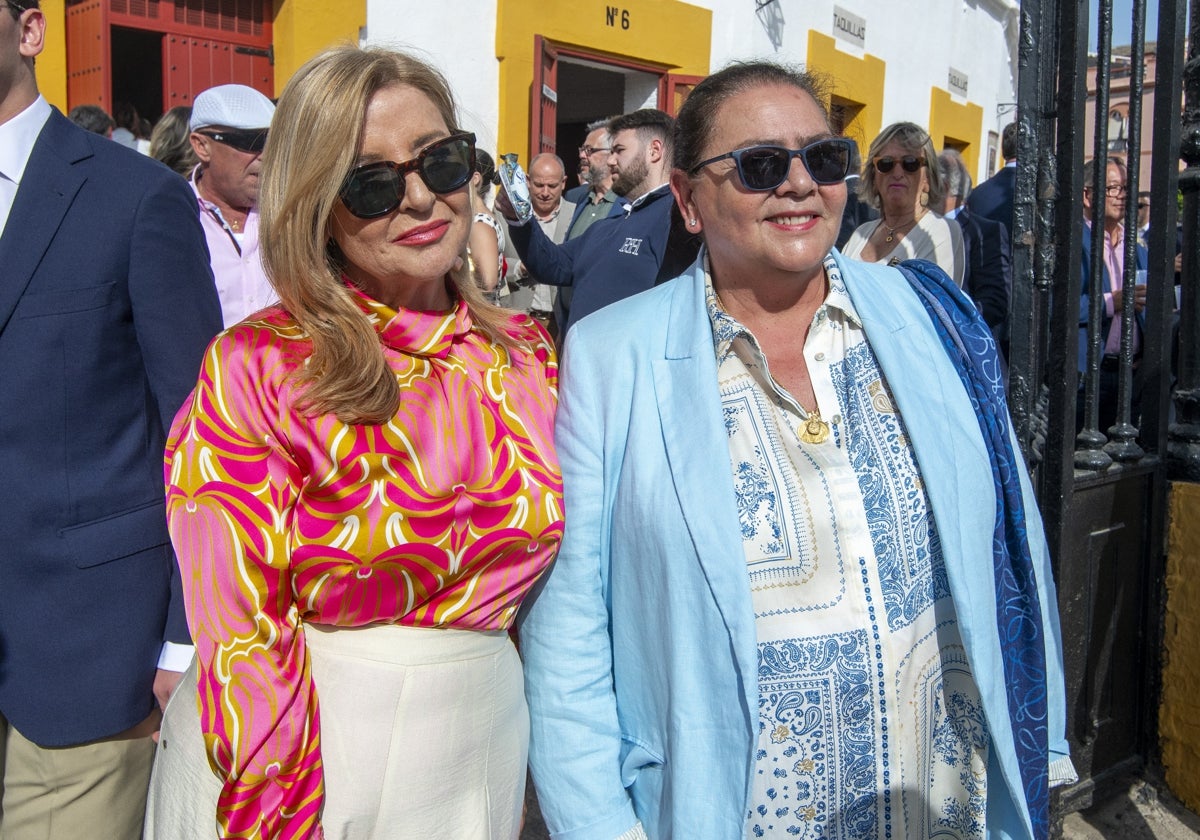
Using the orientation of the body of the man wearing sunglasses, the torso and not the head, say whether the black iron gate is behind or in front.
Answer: in front

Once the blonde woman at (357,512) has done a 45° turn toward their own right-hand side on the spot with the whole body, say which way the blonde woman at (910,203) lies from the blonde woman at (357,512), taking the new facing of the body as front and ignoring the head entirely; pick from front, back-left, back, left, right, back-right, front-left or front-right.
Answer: back-left

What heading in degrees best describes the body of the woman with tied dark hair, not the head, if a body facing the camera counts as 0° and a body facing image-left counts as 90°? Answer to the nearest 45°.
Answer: approximately 315°

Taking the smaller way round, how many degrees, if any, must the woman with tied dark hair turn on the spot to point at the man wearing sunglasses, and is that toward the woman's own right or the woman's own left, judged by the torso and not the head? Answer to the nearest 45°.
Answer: approximately 180°

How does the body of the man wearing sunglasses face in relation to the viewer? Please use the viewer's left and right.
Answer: facing the viewer and to the right of the viewer

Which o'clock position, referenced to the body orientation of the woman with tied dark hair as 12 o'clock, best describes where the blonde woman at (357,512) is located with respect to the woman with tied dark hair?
The blonde woman is roughly at 4 o'clock from the woman with tied dark hair.

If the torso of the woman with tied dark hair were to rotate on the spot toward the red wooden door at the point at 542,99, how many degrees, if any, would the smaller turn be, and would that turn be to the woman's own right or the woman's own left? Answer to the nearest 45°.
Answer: approximately 135° to the woman's own left

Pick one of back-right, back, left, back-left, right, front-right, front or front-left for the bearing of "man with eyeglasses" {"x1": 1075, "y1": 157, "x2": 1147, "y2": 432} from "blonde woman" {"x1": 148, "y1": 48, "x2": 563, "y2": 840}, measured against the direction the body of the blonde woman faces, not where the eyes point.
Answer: left

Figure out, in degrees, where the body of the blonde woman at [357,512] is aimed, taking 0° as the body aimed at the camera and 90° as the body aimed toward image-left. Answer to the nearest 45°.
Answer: approximately 315°

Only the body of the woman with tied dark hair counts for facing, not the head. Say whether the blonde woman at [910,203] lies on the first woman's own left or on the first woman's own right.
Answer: on the first woman's own left

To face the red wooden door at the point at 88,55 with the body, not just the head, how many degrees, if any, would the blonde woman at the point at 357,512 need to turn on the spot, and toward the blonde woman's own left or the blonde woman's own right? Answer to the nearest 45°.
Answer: approximately 135° to the blonde woman's own left

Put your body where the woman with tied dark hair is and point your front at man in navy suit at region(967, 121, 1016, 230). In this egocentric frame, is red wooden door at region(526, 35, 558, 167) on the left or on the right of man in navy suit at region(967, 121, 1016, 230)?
left

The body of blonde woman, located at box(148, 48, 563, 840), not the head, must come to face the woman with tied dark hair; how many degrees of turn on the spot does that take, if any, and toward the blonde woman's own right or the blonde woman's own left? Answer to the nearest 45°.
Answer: approximately 45° to the blonde woman's own left

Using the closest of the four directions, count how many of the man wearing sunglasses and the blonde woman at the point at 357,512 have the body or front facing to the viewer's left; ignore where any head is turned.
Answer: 0

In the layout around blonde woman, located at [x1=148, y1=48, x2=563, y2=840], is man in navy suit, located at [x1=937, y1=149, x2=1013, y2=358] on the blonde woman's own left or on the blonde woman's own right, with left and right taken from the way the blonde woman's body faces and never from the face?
on the blonde woman's own left
